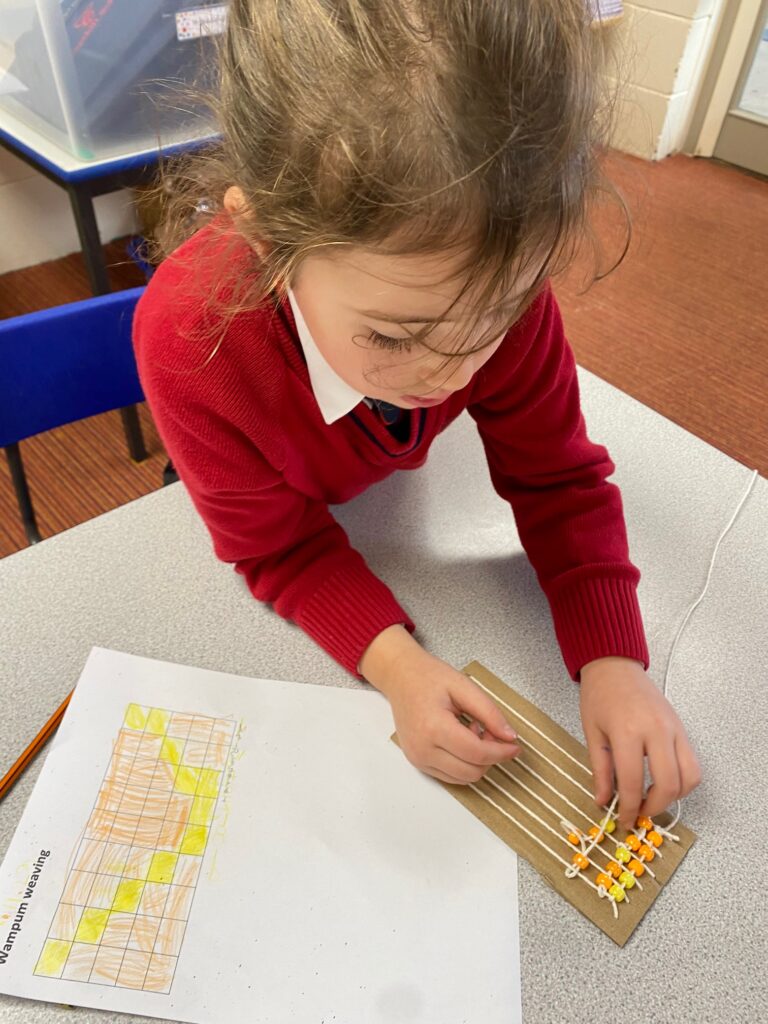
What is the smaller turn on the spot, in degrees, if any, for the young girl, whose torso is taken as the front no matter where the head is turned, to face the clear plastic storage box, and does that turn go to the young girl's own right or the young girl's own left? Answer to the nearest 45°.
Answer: approximately 180°

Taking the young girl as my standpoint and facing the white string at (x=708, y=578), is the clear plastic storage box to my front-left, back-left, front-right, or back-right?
back-left

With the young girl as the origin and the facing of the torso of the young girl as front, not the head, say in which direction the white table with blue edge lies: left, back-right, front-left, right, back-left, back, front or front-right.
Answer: back

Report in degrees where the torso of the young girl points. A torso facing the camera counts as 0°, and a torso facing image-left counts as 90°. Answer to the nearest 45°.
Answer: approximately 315°
